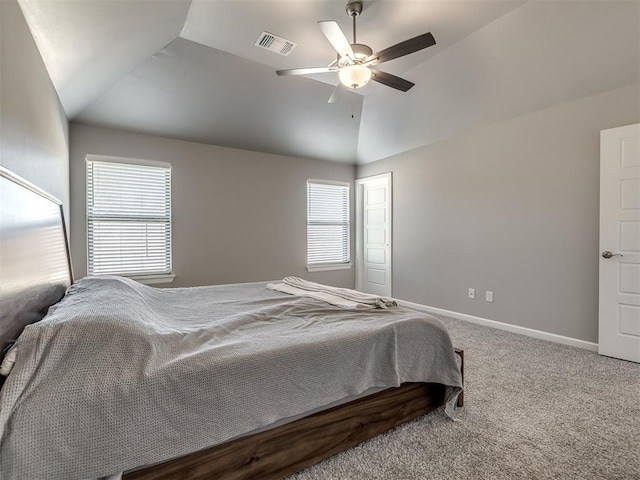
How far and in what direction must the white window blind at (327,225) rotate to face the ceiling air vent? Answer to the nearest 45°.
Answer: approximately 45° to its right

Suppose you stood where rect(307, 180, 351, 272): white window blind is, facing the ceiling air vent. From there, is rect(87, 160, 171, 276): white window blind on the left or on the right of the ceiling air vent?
right

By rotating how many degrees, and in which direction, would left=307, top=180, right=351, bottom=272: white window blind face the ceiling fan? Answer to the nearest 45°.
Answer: approximately 45° to its right

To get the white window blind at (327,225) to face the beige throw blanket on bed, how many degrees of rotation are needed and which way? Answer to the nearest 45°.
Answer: approximately 45° to its right

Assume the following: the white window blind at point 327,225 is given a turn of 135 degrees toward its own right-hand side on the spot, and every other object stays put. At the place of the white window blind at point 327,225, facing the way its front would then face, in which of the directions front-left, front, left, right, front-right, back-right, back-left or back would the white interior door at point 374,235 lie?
back

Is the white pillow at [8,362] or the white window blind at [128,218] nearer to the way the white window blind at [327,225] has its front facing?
the white pillow

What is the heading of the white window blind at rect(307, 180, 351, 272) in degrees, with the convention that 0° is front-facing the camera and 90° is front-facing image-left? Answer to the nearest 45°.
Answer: approximately 315°

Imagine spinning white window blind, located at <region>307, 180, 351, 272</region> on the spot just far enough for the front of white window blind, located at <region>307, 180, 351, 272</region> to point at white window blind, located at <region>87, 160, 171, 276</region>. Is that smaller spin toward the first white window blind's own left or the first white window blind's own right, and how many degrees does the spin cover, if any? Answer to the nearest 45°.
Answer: approximately 90° to the first white window blind's own right

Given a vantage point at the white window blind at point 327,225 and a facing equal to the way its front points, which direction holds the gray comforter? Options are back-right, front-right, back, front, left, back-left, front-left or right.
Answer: front-right

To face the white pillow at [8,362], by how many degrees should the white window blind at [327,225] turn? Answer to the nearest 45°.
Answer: approximately 45° to its right
